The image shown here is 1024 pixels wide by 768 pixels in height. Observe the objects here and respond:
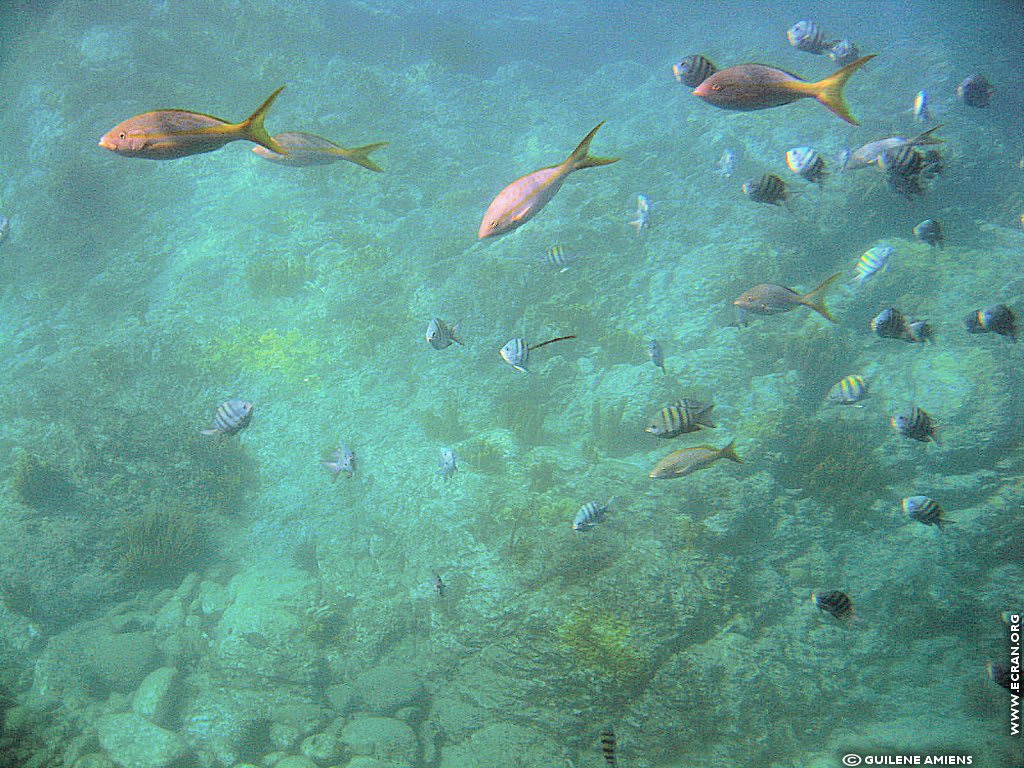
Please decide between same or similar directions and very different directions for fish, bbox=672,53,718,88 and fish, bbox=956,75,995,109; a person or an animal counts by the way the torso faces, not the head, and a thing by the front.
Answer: same or similar directions

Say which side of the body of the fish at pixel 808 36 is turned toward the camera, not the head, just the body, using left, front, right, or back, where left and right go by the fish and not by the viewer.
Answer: left

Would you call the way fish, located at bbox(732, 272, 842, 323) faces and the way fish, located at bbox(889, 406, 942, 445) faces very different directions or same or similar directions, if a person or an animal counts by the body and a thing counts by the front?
same or similar directions

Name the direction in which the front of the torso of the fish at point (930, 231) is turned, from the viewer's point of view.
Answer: to the viewer's left

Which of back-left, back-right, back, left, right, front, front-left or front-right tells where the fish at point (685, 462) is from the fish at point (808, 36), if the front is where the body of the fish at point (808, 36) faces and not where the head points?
left

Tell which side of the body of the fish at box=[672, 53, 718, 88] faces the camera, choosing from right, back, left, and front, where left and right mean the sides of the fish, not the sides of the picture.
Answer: left

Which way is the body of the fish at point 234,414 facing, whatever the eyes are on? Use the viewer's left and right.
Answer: facing to the right of the viewer

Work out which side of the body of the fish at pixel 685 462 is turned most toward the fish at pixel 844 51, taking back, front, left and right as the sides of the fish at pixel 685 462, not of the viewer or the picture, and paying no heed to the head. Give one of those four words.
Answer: right

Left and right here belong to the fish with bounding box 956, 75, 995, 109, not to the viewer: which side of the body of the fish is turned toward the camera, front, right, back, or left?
left

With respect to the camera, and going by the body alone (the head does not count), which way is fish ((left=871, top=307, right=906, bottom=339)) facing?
to the viewer's left

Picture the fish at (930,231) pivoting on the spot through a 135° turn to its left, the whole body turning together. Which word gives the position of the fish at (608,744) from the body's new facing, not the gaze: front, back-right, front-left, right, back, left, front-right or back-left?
front-right
